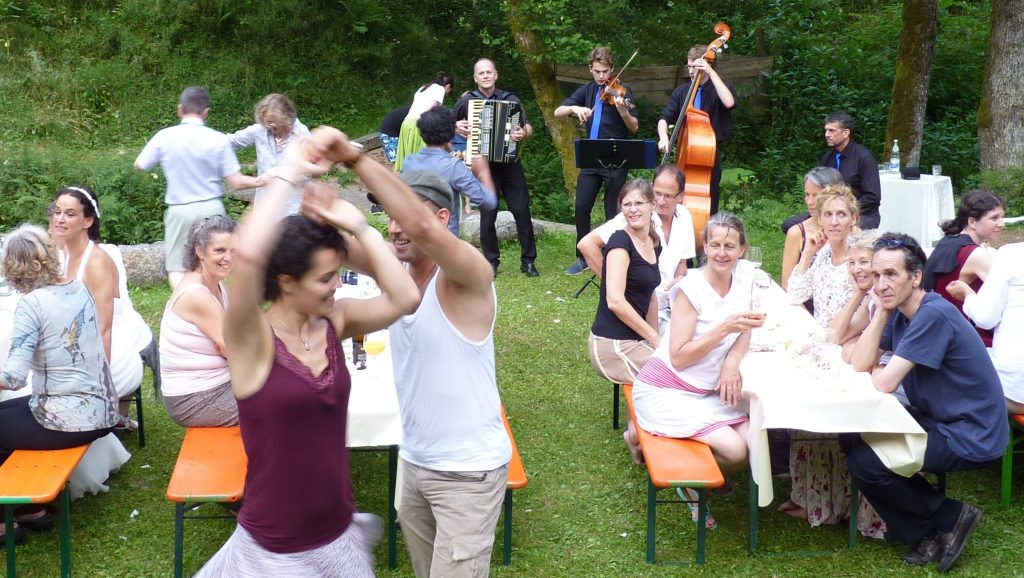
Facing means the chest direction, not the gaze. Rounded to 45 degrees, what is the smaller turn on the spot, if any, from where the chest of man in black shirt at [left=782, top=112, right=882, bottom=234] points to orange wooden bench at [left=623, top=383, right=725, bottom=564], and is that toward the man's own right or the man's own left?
approximately 45° to the man's own left

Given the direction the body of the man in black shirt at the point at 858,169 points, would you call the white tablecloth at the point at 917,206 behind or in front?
behind

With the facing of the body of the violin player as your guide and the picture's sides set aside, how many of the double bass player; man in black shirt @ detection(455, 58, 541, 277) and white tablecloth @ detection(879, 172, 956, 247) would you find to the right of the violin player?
1

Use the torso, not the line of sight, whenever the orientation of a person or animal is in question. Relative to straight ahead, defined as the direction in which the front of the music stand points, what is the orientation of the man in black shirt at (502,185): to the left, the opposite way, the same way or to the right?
the opposite way

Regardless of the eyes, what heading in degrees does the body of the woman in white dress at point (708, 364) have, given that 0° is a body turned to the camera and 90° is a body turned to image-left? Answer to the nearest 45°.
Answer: approximately 315°

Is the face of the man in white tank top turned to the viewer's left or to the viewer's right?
to the viewer's left

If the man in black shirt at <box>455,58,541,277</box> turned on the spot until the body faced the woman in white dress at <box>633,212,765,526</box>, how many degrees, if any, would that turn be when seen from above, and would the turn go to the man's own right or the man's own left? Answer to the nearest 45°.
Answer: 0° — they already face them

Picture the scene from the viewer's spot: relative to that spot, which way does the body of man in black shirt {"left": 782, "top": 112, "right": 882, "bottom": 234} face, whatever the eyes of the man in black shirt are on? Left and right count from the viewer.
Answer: facing the viewer and to the left of the viewer

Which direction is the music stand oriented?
away from the camera
